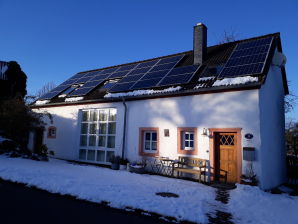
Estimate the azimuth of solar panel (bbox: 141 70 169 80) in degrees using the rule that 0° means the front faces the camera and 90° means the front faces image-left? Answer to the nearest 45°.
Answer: approximately 45°

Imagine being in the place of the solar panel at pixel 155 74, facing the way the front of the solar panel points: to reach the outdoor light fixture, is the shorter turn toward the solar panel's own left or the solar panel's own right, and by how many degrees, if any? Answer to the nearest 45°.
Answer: approximately 90° to the solar panel's own left

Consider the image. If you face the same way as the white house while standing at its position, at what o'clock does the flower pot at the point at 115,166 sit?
The flower pot is roughly at 2 o'clock from the white house.

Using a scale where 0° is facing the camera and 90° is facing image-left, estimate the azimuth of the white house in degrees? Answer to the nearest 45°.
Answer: approximately 45°
